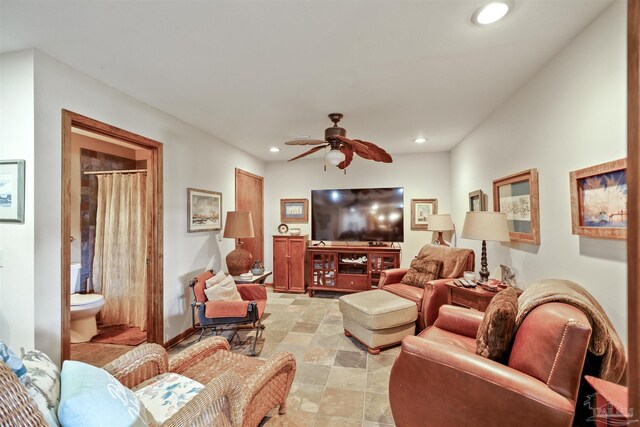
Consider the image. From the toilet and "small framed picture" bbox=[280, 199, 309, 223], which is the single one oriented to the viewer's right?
the toilet

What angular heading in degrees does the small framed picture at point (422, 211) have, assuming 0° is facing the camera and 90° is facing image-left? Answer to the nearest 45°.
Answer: approximately 0°

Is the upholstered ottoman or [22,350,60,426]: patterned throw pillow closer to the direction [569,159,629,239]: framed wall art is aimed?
the patterned throw pillow

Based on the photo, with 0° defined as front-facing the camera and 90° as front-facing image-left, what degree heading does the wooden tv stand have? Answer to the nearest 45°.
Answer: approximately 0°

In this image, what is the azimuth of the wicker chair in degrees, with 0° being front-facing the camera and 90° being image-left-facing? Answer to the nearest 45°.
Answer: approximately 225°

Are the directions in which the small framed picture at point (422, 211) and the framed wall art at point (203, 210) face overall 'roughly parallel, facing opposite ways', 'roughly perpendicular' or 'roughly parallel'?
roughly perpendicular

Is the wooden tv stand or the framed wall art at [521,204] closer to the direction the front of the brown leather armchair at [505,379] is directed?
the wooden tv stand

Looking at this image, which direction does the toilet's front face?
to the viewer's right
